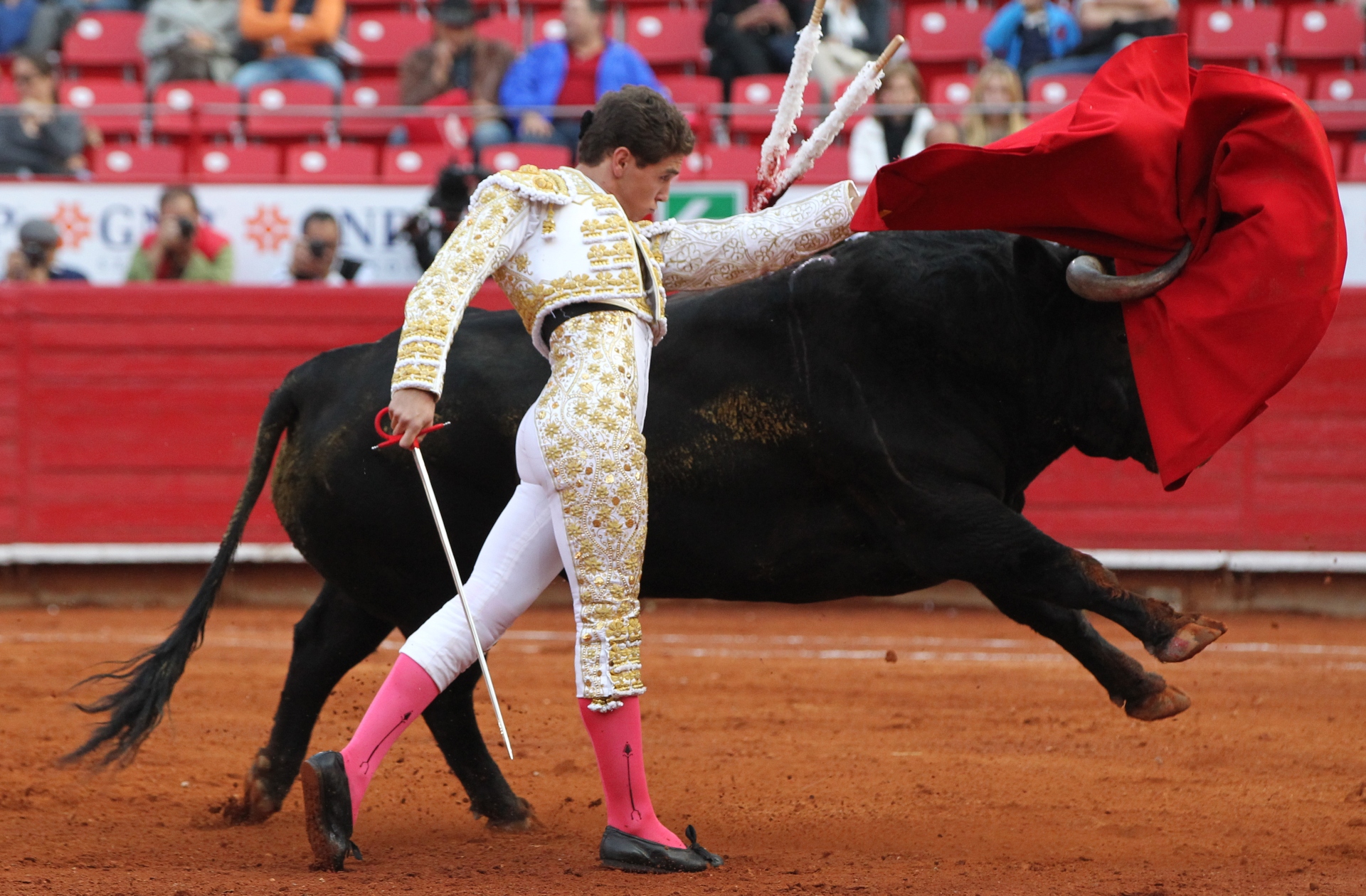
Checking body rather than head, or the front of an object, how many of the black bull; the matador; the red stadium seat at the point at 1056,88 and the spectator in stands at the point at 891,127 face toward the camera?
2

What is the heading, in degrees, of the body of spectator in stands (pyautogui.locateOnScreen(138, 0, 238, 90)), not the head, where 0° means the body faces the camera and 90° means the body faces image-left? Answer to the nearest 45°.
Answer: approximately 0°

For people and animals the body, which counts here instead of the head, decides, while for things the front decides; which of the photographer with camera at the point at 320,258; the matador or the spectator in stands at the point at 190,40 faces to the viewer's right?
the matador

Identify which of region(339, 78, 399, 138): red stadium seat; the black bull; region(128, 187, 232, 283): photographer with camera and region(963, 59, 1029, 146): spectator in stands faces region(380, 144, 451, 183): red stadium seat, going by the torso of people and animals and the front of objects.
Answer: region(339, 78, 399, 138): red stadium seat

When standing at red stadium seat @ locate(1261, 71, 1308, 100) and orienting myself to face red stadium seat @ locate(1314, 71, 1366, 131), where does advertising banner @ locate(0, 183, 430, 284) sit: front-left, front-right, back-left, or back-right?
back-right

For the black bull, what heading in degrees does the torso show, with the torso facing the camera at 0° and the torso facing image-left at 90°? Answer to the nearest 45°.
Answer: approximately 270°

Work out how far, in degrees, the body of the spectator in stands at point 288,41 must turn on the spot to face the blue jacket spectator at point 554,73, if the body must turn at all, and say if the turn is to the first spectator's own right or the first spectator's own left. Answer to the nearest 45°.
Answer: approximately 45° to the first spectator's own left

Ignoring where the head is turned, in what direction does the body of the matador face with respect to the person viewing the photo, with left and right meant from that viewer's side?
facing to the right of the viewer
